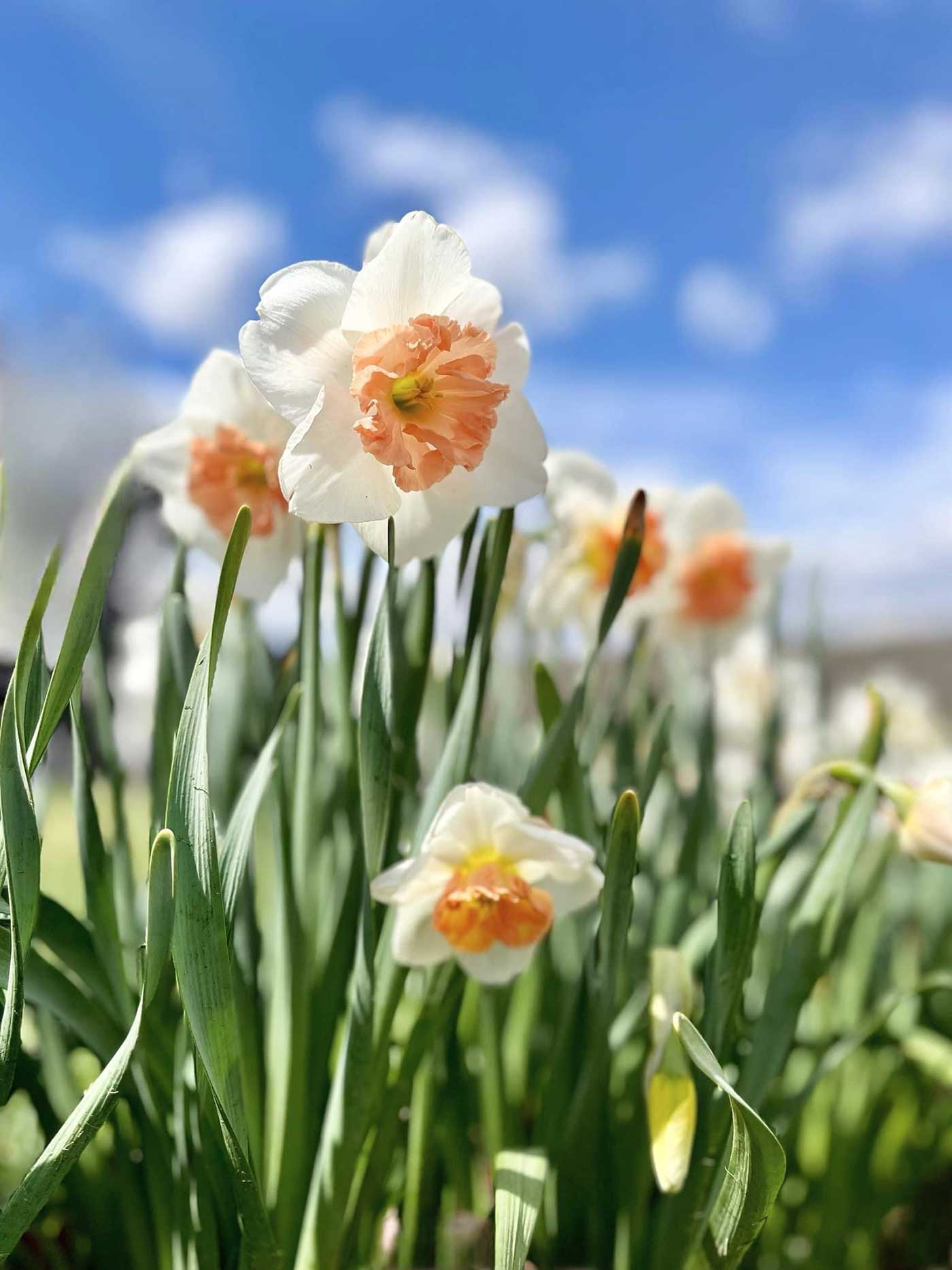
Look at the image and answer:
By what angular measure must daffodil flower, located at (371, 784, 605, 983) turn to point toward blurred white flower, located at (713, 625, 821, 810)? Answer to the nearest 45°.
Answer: approximately 180°

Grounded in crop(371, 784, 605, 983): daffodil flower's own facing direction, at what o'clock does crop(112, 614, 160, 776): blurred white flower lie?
The blurred white flower is roughly at 5 o'clock from the daffodil flower.

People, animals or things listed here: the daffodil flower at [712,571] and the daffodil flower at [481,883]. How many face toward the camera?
2

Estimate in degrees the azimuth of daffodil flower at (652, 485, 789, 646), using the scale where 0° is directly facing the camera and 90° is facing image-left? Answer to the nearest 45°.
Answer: approximately 0°

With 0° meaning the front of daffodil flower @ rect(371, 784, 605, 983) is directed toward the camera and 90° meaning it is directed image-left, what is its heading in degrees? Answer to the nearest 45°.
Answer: approximately 0°

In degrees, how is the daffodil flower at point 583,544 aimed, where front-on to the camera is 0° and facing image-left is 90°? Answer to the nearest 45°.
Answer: approximately 315°

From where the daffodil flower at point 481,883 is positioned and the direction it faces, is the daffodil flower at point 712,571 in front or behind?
behind
